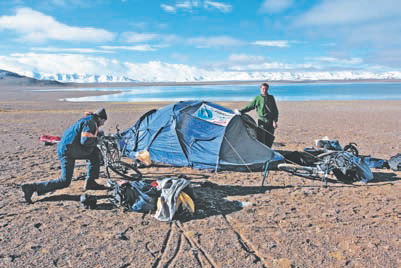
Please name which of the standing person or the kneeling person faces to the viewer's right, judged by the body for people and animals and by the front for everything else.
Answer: the kneeling person

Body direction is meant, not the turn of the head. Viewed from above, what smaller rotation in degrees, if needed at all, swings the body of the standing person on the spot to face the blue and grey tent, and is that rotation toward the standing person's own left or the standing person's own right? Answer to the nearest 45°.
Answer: approximately 45° to the standing person's own right

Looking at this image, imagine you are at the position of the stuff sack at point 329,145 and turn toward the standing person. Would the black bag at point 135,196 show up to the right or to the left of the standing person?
left

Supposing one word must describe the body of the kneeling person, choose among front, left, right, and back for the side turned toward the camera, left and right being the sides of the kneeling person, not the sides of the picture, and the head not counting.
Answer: right

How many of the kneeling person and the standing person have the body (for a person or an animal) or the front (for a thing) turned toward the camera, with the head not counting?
1

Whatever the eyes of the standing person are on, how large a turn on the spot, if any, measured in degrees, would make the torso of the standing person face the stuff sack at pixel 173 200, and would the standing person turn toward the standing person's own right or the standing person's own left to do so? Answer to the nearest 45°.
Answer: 0° — they already face it

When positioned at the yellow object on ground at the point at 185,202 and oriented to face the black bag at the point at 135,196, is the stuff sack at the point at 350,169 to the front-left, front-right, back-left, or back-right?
back-right

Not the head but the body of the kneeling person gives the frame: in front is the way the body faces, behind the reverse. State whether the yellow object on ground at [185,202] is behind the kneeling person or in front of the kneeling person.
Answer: in front

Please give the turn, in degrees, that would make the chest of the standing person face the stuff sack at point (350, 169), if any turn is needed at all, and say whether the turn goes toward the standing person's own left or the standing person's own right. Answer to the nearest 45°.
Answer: approximately 45° to the standing person's own left

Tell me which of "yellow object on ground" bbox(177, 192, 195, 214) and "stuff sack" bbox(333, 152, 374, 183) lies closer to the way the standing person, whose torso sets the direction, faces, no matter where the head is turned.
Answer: the yellow object on ground

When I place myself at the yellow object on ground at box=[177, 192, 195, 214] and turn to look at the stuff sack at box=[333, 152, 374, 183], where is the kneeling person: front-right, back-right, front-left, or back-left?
back-left

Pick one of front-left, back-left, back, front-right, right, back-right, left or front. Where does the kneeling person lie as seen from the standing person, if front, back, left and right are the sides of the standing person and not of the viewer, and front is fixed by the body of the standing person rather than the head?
front-right

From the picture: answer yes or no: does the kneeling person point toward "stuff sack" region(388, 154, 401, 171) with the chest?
yes

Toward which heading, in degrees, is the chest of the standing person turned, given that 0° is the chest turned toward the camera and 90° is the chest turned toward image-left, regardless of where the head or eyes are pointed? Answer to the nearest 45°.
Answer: approximately 0°

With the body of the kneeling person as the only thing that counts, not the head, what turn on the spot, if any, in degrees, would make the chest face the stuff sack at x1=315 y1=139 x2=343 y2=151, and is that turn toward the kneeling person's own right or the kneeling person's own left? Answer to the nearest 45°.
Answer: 0° — they already face it

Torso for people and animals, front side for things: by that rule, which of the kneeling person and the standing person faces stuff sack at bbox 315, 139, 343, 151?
the kneeling person
